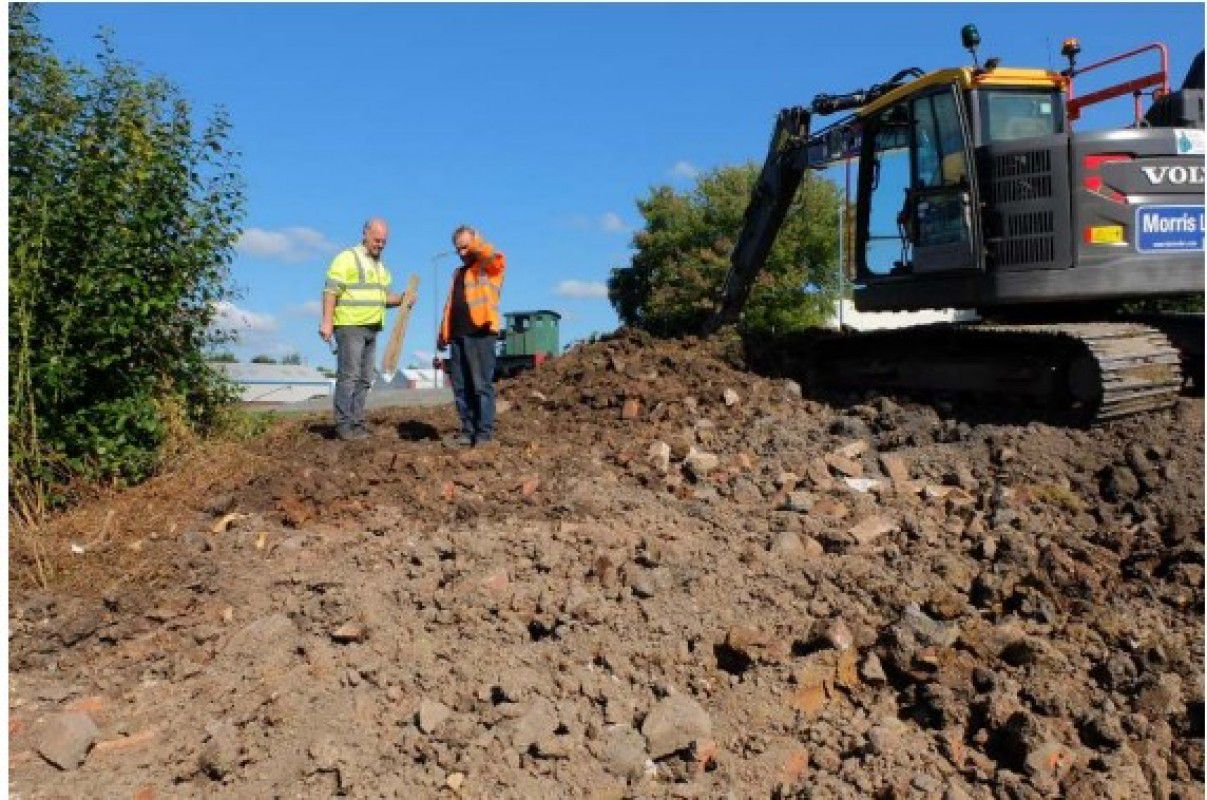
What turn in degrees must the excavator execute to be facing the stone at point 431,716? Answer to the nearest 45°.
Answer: approximately 90° to its left

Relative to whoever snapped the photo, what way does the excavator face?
facing away from the viewer and to the left of the viewer

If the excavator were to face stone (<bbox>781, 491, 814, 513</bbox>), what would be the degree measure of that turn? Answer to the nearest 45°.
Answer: approximately 90° to its left

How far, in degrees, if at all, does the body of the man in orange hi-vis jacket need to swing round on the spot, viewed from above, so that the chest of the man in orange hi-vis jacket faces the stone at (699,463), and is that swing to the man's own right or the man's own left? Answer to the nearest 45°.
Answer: approximately 90° to the man's own left

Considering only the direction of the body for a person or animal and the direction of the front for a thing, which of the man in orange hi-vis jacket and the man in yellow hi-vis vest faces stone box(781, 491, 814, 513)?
the man in yellow hi-vis vest

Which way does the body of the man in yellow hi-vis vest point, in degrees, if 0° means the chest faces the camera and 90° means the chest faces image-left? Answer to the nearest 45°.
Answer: approximately 315°

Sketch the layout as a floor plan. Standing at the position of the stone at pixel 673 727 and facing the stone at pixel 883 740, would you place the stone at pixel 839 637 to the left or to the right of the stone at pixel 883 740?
left

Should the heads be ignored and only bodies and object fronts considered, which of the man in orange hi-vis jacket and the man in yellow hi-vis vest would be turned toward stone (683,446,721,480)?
the man in yellow hi-vis vest

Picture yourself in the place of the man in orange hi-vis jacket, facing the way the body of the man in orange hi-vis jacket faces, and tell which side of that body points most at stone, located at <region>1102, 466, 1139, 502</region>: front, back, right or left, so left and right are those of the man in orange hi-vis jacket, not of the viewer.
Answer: left

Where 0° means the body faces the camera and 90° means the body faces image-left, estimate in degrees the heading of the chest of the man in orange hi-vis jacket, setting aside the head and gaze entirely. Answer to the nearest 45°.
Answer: approximately 45°

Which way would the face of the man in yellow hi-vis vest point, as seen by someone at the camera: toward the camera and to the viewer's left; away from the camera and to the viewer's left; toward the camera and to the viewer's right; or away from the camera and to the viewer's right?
toward the camera and to the viewer's right
